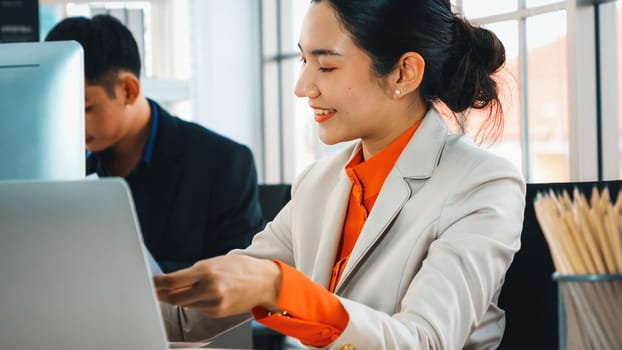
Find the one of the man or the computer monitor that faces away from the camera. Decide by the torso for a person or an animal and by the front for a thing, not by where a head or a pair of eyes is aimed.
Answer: the computer monitor

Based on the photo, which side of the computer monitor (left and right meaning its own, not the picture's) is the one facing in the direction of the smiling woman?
right

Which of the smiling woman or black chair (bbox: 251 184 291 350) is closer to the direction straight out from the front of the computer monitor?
the black chair

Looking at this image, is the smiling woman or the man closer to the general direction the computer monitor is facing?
the man

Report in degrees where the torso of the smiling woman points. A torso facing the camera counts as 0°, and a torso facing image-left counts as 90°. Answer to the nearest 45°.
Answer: approximately 45°

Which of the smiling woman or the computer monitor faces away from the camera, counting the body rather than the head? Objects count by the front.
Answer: the computer monitor

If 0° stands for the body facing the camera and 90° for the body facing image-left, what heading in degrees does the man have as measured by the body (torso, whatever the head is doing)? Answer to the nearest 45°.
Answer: approximately 45°

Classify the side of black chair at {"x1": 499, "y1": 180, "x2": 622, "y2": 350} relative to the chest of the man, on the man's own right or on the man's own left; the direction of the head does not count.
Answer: on the man's own left

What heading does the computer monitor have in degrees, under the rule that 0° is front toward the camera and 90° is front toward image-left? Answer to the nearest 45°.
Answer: approximately 180°

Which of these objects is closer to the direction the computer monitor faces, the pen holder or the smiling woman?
the smiling woman
